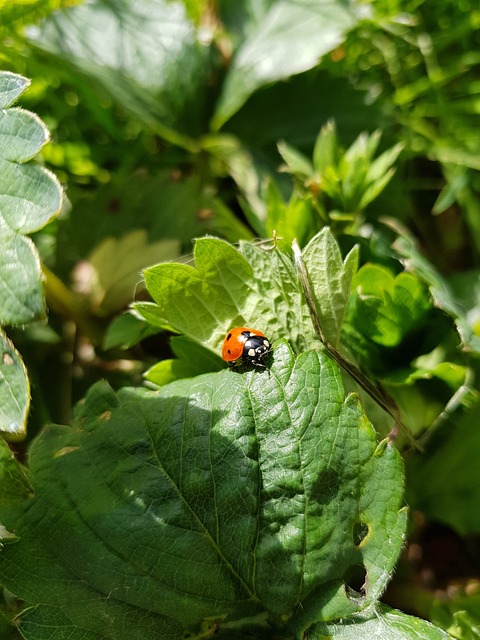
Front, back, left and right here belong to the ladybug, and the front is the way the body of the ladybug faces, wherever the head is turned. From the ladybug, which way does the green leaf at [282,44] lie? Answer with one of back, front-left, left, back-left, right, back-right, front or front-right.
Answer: back-left

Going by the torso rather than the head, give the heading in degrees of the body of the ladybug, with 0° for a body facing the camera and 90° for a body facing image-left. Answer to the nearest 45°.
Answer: approximately 315°

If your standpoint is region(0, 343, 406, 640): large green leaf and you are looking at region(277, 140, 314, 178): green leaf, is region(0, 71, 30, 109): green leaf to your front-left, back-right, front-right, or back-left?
front-left
